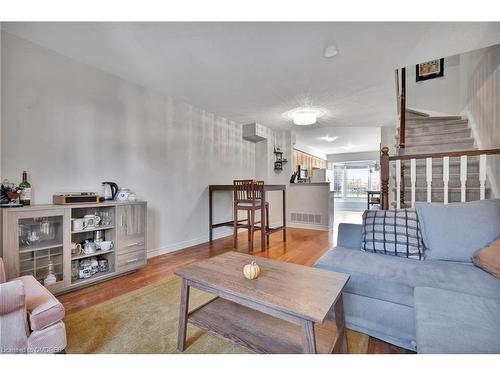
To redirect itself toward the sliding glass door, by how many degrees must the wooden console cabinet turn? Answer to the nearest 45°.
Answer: approximately 45° to its left

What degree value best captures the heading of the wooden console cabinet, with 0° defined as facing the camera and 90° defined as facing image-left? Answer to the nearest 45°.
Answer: approximately 315°

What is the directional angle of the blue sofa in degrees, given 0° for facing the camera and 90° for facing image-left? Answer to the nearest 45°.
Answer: approximately 45°

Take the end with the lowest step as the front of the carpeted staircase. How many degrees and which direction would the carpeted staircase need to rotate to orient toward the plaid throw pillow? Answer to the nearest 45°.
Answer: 0° — it already faces it

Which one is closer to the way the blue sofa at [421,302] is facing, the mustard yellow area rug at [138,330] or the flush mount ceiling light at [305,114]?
the mustard yellow area rug

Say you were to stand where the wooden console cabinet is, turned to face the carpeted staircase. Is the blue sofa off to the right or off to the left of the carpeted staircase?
right

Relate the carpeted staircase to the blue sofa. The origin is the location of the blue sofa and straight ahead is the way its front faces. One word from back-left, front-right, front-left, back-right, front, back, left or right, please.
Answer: back-right
